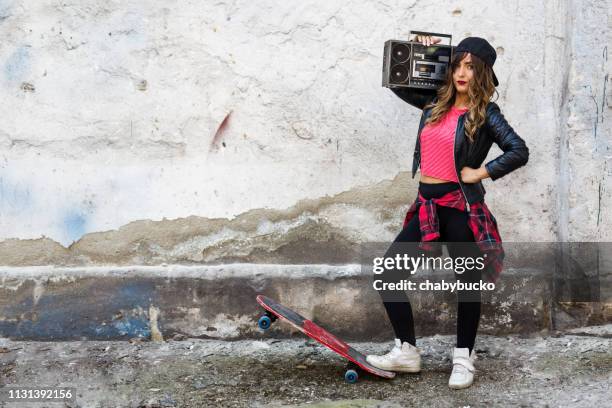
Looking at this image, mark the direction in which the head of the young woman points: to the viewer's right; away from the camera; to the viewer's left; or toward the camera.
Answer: toward the camera

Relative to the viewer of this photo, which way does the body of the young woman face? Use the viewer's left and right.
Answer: facing the viewer and to the left of the viewer
